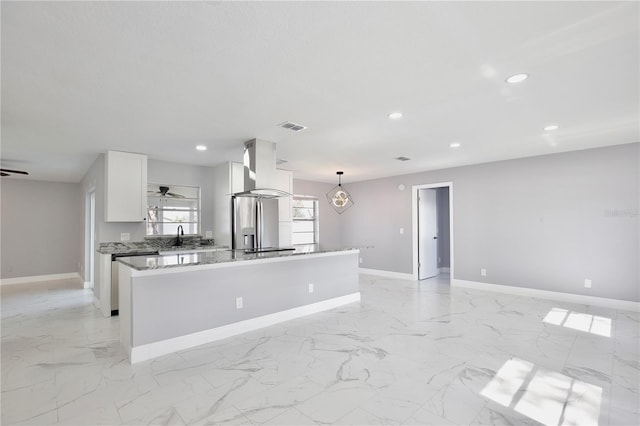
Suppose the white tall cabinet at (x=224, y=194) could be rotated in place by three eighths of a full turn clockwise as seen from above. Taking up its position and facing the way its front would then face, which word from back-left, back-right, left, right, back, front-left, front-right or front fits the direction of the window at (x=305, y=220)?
back-right

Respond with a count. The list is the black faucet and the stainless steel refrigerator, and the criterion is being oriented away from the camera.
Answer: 0

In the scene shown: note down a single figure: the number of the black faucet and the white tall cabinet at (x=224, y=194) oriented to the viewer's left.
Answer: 0

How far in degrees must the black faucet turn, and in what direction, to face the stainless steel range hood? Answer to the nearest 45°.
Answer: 0° — it already faces it

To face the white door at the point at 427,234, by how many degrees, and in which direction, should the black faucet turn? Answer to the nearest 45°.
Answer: approximately 45° to its left

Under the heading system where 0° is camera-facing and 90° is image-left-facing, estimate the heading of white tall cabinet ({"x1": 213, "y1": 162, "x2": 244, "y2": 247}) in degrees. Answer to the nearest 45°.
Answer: approximately 315°

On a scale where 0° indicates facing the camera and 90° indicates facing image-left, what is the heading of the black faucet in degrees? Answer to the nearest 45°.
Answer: approximately 315°

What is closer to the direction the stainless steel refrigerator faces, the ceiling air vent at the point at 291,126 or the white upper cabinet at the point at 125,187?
the ceiling air vent
